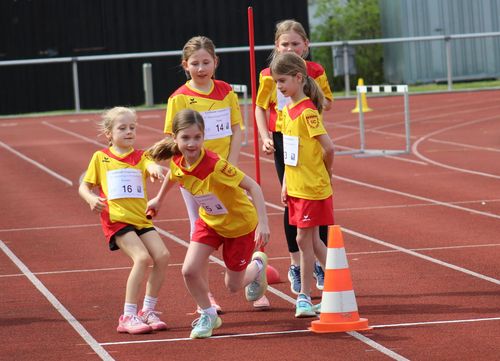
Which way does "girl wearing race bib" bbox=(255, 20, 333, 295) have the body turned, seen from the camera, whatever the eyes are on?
toward the camera

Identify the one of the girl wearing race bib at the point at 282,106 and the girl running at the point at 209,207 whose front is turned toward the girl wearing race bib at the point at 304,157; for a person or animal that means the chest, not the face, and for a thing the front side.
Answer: the girl wearing race bib at the point at 282,106

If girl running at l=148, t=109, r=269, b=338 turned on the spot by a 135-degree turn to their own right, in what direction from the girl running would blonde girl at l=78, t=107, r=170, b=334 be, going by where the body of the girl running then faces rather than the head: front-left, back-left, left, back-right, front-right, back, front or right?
front-left

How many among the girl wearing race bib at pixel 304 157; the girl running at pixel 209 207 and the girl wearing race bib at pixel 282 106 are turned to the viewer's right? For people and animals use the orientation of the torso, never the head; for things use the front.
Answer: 0

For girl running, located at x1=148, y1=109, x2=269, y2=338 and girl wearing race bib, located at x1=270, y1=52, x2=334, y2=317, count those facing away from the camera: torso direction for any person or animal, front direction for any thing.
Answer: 0

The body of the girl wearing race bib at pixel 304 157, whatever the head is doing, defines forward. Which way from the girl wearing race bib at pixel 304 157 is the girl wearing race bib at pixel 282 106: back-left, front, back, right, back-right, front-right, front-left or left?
back-right

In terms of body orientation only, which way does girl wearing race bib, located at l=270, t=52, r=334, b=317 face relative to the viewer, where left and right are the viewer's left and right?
facing the viewer and to the left of the viewer

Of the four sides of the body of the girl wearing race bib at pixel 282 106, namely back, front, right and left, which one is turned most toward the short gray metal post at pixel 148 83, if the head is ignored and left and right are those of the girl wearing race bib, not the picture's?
back
